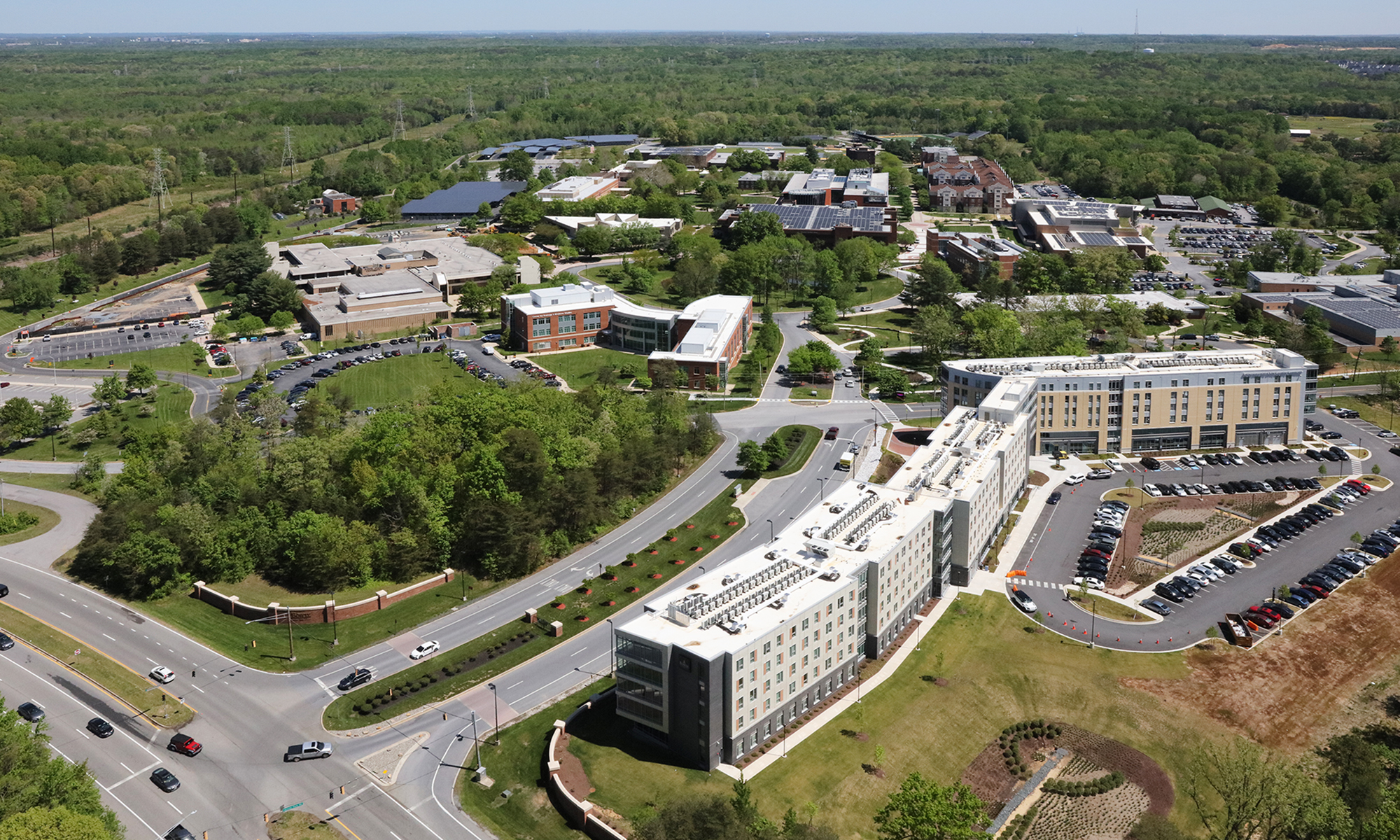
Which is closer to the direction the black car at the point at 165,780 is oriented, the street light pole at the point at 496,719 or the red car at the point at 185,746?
the street light pole

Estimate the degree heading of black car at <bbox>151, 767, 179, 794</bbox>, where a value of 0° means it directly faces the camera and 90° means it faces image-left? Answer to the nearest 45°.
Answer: approximately 315°

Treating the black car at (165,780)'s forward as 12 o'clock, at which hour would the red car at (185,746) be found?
The red car is roughly at 8 o'clock from the black car.

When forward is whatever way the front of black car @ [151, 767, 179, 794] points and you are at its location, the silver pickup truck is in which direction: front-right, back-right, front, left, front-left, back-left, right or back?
front-left
